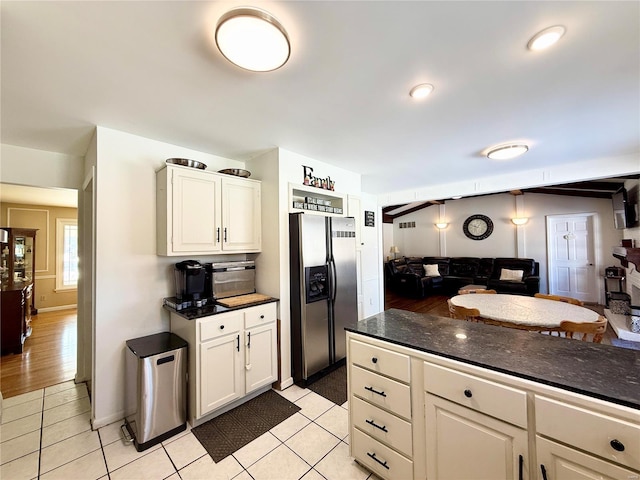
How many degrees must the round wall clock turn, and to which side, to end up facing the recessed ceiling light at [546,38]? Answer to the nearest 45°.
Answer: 0° — it already faces it

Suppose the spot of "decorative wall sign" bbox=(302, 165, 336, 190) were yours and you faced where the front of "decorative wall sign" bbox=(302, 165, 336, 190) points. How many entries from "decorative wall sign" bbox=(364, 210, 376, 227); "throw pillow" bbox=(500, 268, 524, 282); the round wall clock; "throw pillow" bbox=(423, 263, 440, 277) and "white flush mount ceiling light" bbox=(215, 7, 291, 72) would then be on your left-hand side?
4

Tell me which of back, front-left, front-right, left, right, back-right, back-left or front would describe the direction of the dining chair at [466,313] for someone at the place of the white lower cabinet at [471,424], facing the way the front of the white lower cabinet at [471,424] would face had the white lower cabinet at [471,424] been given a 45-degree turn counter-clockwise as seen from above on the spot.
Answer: back

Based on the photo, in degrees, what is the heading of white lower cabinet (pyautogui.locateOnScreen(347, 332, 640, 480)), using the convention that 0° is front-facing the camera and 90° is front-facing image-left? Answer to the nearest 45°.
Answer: approximately 45°

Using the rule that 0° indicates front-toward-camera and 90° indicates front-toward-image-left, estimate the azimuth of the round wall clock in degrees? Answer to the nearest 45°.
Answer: approximately 0°

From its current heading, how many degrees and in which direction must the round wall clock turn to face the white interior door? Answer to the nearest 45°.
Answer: approximately 90° to its left
